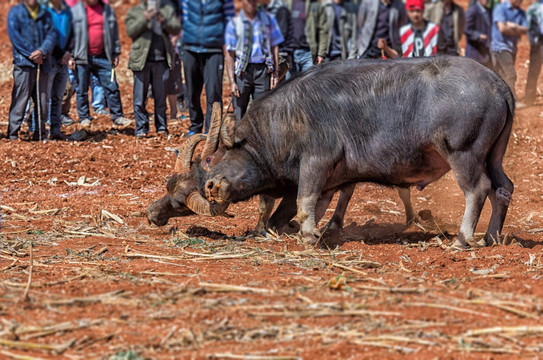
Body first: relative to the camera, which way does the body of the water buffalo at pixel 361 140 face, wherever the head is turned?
to the viewer's left

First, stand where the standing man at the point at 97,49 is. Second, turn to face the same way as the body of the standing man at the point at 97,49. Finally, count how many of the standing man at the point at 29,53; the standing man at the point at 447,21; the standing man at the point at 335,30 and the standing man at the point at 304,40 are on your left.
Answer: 3

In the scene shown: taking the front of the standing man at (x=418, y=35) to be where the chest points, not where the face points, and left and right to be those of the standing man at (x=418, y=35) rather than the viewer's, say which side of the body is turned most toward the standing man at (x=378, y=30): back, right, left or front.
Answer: right

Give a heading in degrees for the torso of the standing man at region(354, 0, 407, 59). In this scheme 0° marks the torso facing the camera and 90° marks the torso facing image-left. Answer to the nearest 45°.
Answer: approximately 0°

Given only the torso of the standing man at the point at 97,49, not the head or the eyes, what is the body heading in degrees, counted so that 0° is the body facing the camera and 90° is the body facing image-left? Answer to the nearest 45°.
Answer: approximately 0°

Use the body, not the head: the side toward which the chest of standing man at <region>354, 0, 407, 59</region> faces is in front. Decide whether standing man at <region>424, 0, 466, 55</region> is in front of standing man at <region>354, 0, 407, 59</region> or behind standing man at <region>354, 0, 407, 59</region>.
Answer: behind

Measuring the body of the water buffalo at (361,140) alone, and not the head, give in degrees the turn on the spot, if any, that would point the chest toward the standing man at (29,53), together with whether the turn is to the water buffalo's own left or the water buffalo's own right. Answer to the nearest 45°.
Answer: approximately 45° to the water buffalo's own right

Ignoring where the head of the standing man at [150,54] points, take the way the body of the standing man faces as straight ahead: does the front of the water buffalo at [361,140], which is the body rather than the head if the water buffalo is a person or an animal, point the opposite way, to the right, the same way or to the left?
to the right
